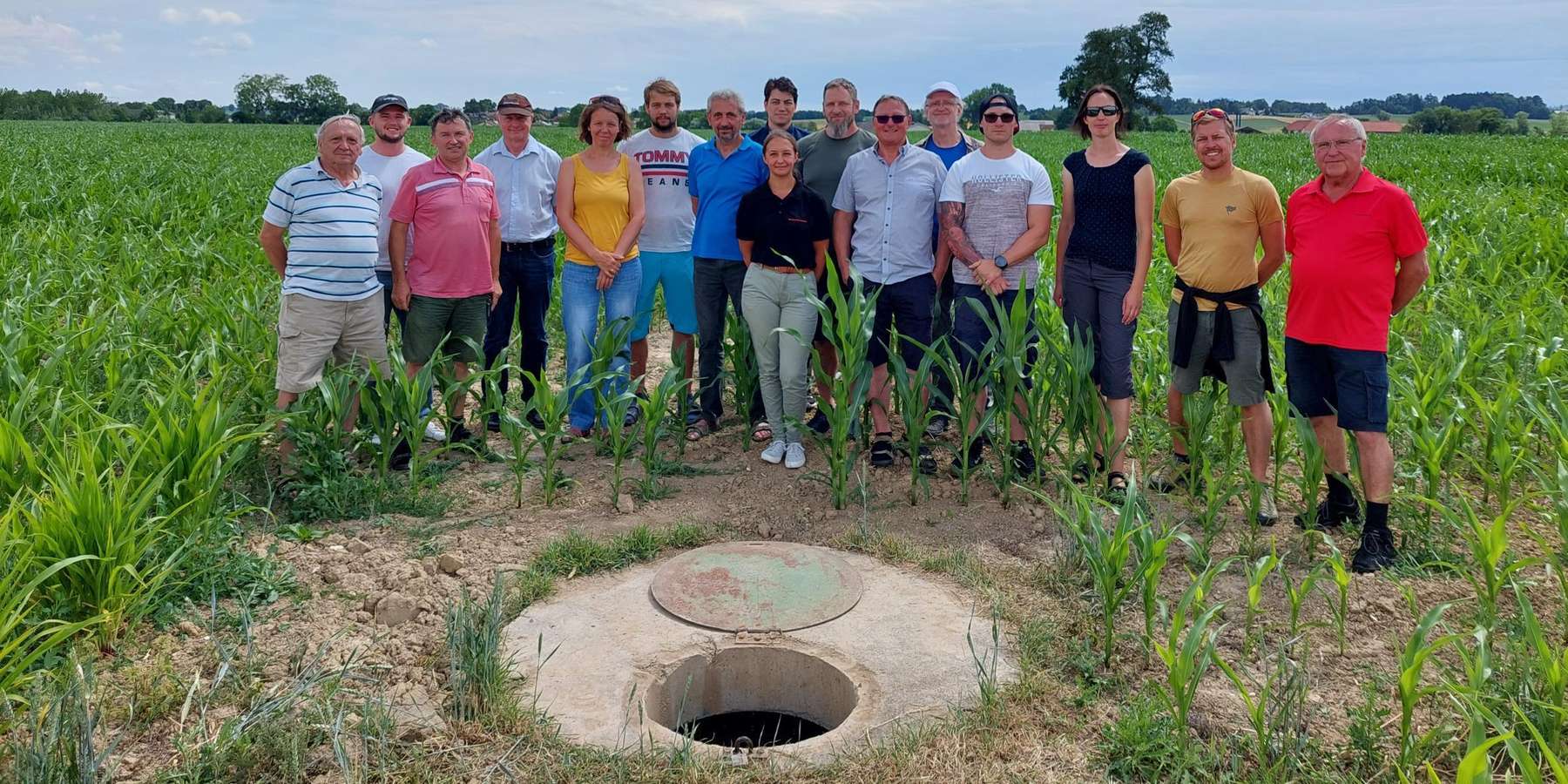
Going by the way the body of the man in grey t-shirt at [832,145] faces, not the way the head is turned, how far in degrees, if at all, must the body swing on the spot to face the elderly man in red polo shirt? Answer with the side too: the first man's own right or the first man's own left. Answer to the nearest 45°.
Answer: approximately 45° to the first man's own left

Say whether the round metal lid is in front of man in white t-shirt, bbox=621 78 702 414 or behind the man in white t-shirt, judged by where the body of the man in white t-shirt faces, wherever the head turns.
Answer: in front

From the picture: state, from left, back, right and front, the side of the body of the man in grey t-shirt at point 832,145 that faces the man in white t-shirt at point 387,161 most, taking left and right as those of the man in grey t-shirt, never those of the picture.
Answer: right

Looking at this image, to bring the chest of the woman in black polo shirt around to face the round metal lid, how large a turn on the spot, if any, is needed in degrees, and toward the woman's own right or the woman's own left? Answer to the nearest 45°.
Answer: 0° — they already face it

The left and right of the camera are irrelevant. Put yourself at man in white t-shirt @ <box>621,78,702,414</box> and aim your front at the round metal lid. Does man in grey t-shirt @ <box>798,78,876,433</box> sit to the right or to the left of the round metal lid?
left

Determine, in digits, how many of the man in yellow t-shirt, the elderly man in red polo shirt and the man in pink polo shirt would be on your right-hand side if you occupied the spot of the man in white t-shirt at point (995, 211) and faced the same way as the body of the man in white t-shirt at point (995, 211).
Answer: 1
